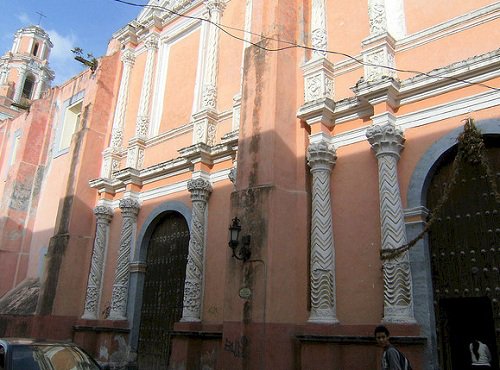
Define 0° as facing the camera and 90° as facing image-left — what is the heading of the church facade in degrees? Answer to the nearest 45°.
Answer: approximately 45°

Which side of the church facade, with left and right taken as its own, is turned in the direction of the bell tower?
right

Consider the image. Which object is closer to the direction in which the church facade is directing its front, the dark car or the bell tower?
the dark car

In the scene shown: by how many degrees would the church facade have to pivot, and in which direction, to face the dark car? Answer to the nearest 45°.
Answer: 0° — it already faces it
